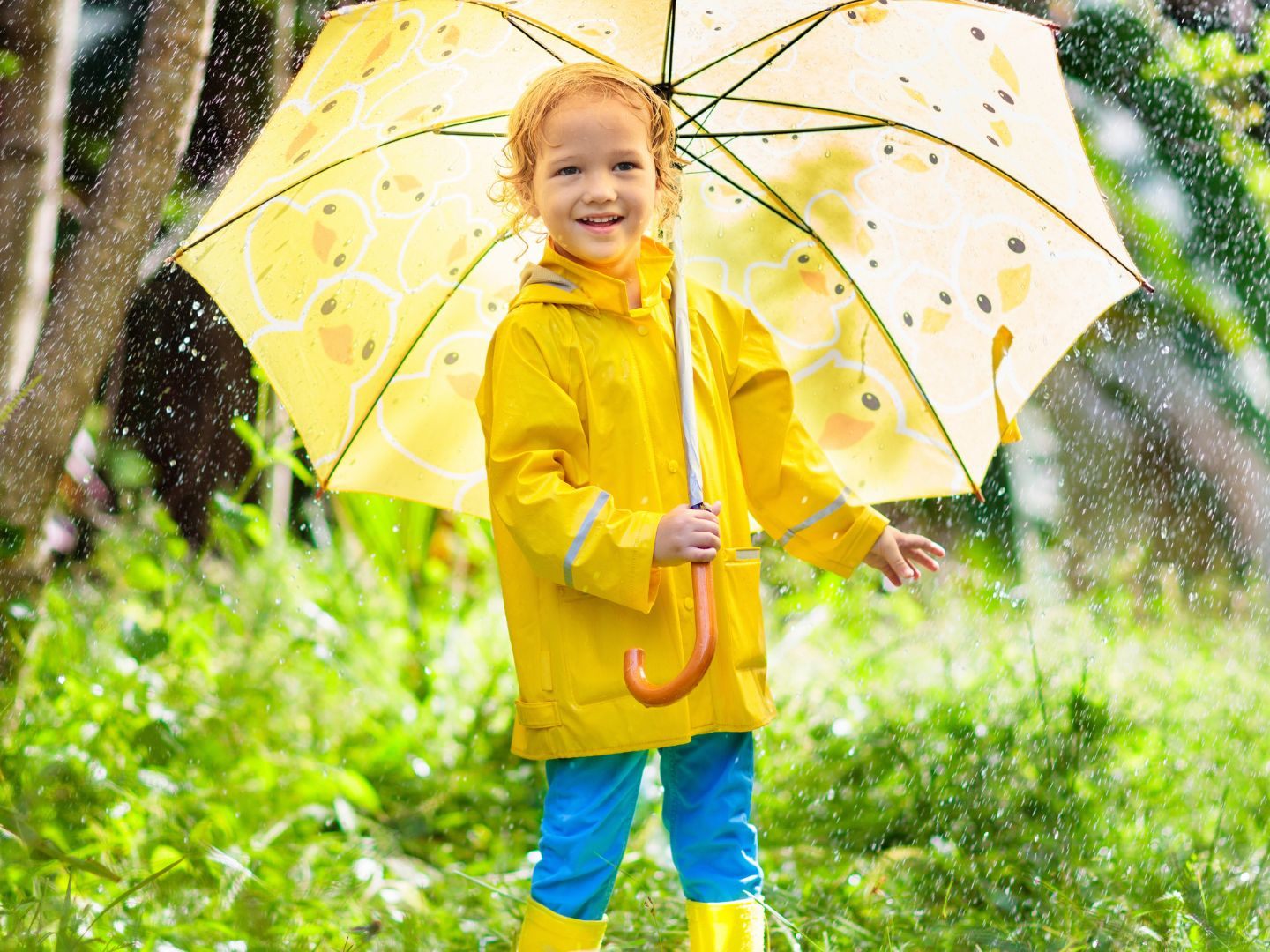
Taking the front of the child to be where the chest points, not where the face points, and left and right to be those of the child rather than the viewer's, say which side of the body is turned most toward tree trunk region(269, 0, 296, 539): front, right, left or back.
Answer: back

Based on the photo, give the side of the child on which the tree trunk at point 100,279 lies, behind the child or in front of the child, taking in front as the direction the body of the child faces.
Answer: behind

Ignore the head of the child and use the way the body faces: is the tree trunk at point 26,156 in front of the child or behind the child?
behind

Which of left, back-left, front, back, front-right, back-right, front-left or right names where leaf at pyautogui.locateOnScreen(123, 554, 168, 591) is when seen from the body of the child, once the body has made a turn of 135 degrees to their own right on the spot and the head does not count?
front-right

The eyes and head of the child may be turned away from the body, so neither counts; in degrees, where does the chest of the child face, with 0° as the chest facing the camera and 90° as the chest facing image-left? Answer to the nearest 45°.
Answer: approximately 315°

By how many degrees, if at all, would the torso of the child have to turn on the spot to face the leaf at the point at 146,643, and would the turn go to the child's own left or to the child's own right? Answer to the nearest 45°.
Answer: approximately 180°
